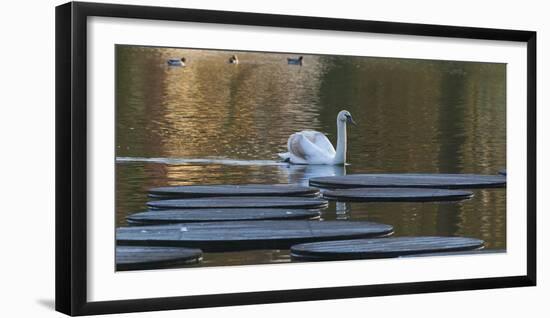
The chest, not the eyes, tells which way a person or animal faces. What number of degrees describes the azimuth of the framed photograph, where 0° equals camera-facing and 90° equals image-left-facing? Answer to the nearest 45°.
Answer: approximately 315°
